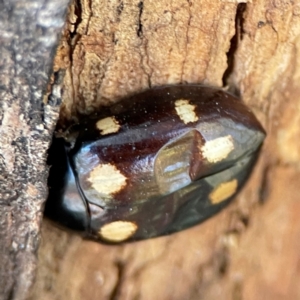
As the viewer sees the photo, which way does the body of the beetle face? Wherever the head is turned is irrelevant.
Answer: to the viewer's left
